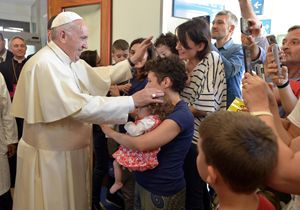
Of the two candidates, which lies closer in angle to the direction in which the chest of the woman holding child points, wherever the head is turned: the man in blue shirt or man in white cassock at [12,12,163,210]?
the man in white cassock

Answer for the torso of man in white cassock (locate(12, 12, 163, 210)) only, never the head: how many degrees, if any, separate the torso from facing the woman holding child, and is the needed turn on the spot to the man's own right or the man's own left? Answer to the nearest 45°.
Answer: approximately 45° to the man's own right

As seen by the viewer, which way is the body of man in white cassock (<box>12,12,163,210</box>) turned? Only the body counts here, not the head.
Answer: to the viewer's right

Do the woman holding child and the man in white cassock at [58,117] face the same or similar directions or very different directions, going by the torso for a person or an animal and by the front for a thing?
very different directions

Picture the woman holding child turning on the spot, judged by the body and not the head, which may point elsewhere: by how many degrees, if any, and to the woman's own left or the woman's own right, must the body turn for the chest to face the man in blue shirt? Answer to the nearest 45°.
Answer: approximately 135° to the woman's own right

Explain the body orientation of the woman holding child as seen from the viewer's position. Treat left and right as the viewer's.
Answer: facing to the left of the viewer

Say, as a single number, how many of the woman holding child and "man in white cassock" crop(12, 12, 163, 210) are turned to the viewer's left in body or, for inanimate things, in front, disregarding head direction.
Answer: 1

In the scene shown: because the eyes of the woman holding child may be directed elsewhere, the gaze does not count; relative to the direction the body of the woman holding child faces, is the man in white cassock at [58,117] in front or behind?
in front

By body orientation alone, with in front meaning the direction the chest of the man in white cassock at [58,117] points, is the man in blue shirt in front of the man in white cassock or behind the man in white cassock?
in front
